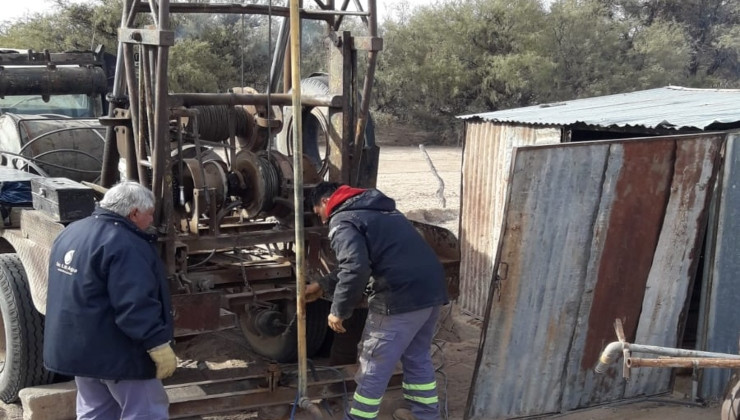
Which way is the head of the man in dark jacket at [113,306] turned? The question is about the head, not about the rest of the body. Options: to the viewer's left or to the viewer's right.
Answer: to the viewer's right

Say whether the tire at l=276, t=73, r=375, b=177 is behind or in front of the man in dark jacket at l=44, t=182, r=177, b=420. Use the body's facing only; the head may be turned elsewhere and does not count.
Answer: in front

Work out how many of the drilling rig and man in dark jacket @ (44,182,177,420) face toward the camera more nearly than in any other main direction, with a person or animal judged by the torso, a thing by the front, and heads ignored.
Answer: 0

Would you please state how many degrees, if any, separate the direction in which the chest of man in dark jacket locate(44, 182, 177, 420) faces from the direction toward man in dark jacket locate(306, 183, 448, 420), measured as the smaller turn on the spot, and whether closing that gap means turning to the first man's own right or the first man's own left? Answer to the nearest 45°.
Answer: approximately 45° to the first man's own right

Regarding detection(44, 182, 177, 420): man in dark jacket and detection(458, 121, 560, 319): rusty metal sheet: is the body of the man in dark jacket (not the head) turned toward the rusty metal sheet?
yes

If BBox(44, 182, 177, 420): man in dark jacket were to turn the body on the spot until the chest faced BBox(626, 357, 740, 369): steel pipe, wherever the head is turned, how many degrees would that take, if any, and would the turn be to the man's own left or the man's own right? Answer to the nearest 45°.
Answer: approximately 45° to the man's own right

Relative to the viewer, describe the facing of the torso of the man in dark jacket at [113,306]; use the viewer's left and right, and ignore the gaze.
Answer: facing away from the viewer and to the right of the viewer
